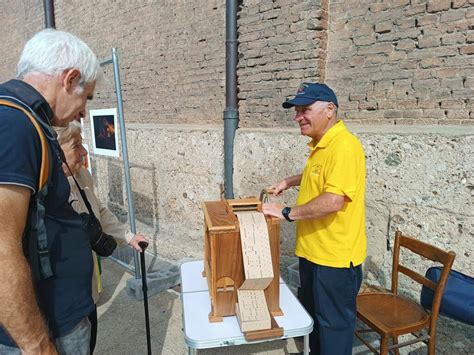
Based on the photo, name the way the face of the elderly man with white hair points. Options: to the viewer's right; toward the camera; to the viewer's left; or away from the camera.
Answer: to the viewer's right

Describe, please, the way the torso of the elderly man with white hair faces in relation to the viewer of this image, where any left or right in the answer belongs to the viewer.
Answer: facing to the right of the viewer

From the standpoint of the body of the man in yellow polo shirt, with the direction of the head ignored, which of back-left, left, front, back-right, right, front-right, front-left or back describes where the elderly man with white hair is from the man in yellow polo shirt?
front-left

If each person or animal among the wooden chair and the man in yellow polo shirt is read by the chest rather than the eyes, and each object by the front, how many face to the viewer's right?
0

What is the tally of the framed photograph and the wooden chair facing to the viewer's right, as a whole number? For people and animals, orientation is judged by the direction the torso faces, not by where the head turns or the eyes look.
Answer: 0

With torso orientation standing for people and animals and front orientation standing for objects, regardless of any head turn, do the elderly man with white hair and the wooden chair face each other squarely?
yes

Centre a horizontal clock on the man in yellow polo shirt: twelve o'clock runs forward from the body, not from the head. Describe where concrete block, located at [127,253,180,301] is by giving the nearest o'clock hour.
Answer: The concrete block is roughly at 1 o'clock from the man in yellow polo shirt.

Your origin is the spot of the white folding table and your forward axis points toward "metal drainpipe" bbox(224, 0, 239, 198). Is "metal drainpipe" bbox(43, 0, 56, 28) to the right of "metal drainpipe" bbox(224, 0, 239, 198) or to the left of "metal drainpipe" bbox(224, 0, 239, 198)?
left

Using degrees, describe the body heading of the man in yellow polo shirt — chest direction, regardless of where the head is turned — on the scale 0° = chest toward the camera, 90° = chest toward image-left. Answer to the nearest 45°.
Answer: approximately 90°

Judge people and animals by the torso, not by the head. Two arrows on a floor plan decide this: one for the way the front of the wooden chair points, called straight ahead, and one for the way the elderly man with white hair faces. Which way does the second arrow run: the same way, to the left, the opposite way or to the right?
the opposite way

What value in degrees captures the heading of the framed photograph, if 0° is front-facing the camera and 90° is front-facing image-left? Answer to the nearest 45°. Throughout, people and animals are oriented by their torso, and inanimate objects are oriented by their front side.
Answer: approximately 45°

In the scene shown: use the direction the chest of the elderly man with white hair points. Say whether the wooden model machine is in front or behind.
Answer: in front

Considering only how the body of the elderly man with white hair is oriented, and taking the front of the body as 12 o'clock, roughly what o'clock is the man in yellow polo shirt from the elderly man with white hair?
The man in yellow polo shirt is roughly at 12 o'clock from the elderly man with white hair.
